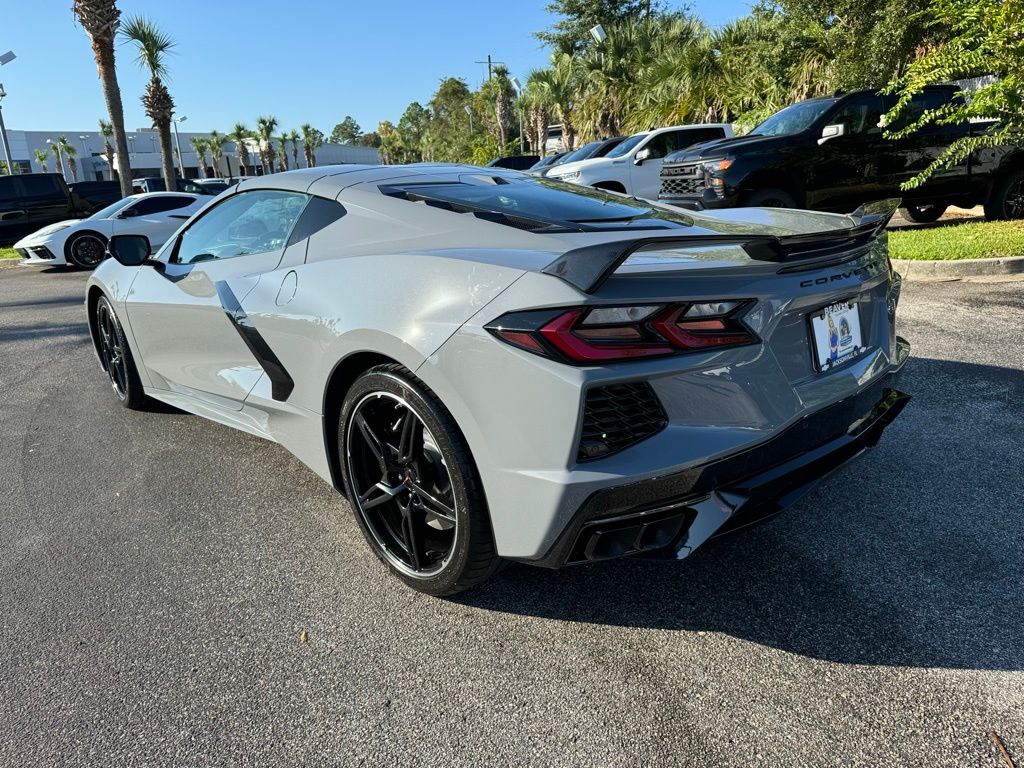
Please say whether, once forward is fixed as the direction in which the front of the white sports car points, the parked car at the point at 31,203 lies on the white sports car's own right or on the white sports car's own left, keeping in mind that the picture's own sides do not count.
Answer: on the white sports car's own right

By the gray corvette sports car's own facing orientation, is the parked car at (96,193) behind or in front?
in front

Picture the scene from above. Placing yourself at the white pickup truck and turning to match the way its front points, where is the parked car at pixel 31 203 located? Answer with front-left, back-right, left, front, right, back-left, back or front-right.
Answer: front-right

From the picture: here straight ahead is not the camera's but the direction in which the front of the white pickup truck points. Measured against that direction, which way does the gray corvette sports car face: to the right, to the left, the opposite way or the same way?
to the right

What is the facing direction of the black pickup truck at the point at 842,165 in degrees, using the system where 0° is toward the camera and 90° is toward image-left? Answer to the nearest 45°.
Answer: approximately 45°

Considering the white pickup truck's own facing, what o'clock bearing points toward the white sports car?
The white sports car is roughly at 1 o'clock from the white pickup truck.

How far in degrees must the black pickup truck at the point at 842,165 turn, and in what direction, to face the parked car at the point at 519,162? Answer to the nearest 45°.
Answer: approximately 90° to its right

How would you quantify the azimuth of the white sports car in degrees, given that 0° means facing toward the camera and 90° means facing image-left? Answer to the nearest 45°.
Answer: approximately 45°

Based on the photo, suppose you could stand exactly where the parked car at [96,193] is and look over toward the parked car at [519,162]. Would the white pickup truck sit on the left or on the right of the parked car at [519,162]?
right

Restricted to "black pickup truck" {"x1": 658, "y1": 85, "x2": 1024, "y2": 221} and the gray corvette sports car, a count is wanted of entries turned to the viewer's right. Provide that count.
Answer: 0

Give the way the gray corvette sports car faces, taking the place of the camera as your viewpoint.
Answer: facing away from the viewer and to the left of the viewer

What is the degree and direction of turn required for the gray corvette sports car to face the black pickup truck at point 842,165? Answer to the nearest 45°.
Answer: approximately 90° to its right

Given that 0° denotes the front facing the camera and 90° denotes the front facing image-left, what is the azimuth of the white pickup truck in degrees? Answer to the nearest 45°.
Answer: approximately 45°
